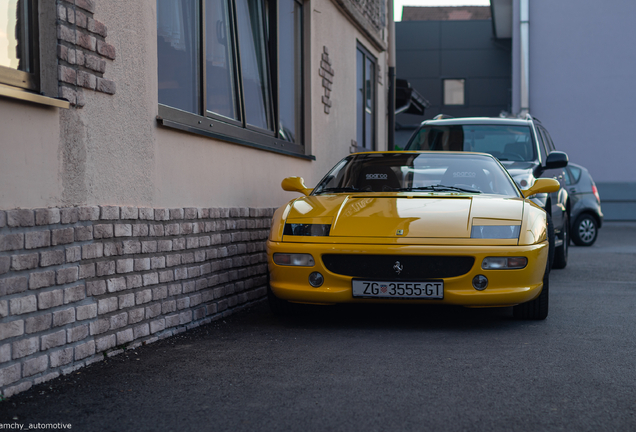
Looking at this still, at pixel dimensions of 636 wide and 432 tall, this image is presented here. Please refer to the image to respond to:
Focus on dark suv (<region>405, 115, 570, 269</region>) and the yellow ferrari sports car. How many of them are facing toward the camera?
2

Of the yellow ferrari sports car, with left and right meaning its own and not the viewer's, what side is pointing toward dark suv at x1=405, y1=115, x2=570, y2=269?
back

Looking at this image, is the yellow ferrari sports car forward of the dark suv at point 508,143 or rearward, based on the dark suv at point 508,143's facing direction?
forward

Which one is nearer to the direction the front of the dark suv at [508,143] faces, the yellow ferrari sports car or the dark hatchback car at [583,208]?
the yellow ferrari sports car

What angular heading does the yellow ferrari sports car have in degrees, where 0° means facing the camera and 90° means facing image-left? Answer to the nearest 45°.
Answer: approximately 0°
